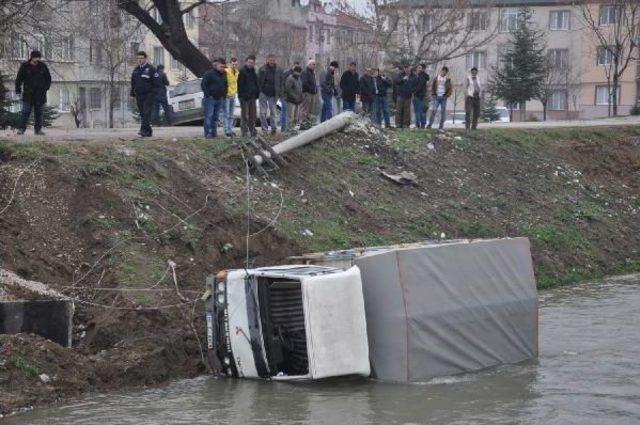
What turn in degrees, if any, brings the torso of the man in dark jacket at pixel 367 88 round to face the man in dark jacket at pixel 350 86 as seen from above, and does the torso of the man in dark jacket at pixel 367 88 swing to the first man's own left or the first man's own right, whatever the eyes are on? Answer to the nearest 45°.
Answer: approximately 45° to the first man's own right

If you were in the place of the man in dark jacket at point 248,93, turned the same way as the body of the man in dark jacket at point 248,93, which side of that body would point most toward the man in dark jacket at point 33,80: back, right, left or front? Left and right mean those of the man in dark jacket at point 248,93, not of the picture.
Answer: right

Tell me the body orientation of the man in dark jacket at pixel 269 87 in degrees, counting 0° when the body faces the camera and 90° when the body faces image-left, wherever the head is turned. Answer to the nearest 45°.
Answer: approximately 0°

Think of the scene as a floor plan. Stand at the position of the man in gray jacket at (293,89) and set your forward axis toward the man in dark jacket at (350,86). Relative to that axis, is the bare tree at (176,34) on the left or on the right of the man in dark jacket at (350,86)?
left

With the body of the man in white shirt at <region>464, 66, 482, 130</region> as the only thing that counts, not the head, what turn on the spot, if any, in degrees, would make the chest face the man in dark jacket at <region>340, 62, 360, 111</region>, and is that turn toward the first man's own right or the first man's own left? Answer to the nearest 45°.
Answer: approximately 45° to the first man's own right

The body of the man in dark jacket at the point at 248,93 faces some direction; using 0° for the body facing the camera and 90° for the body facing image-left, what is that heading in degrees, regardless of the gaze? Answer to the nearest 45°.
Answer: approximately 0°
